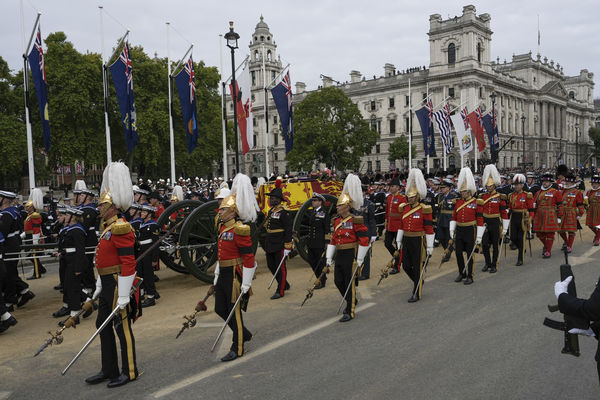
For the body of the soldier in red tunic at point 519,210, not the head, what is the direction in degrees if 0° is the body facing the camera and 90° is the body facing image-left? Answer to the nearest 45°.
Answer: approximately 45°

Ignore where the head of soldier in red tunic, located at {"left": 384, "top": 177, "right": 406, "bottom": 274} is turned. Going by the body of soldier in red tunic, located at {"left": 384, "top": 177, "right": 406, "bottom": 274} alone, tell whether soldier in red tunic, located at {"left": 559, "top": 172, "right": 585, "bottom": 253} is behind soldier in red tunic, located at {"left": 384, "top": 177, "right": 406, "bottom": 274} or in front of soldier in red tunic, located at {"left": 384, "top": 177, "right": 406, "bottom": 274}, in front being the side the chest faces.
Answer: behind

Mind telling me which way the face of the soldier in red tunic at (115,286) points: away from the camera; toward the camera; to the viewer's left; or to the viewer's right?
to the viewer's left

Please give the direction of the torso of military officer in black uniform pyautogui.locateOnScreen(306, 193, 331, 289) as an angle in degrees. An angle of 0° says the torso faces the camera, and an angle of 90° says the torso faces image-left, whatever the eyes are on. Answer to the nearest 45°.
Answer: approximately 45°

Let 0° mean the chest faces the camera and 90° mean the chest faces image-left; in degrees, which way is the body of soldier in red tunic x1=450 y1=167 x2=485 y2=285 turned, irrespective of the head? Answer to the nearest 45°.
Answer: approximately 45°

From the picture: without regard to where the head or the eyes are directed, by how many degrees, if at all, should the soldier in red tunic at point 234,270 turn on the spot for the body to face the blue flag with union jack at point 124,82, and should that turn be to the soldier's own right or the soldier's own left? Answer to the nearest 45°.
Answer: approximately 135° to the soldier's own right

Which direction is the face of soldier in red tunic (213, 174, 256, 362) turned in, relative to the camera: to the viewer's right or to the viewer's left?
to the viewer's left

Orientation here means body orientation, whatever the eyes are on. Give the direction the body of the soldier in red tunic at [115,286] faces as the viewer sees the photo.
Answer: to the viewer's left

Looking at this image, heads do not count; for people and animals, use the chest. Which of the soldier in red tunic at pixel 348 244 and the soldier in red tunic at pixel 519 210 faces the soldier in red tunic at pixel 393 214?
the soldier in red tunic at pixel 519 210

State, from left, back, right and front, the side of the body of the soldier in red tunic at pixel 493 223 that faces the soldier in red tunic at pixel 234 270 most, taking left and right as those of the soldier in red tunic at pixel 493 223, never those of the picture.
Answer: front
